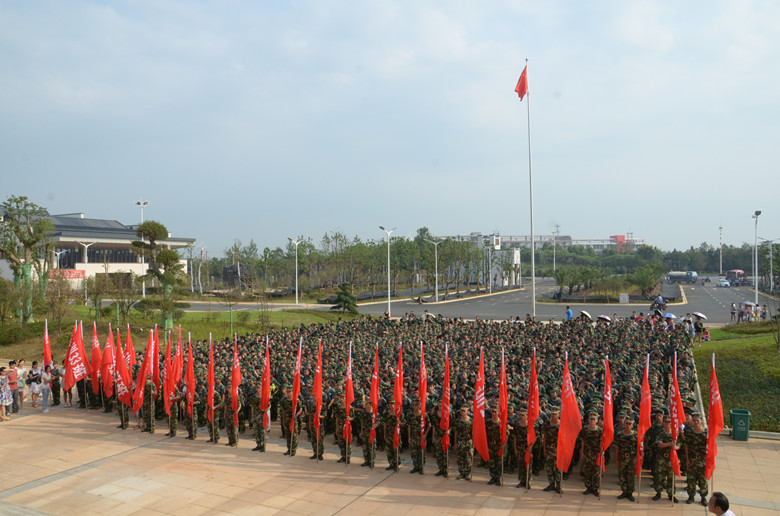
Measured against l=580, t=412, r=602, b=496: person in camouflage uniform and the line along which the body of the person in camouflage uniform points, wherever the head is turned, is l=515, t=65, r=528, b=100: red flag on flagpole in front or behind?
behind

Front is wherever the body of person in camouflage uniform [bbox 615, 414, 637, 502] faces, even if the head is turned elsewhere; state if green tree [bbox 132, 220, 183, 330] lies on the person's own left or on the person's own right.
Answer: on the person's own right

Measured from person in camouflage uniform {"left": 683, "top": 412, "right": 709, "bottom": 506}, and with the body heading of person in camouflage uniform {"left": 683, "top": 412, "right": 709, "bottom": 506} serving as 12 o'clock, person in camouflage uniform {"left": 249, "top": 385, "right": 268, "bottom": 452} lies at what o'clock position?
person in camouflage uniform {"left": 249, "top": 385, "right": 268, "bottom": 452} is roughly at 3 o'clock from person in camouflage uniform {"left": 683, "top": 412, "right": 709, "bottom": 506}.

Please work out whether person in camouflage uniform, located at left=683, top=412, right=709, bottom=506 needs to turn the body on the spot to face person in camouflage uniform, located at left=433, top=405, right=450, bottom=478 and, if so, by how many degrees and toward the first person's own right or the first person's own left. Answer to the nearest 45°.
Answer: approximately 90° to the first person's own right

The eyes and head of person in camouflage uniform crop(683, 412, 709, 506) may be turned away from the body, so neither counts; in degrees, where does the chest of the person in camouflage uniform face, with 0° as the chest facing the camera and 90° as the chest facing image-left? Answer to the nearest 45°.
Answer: approximately 0°

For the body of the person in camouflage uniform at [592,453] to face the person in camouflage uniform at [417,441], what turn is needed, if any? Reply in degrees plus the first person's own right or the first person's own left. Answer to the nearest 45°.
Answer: approximately 90° to the first person's own right

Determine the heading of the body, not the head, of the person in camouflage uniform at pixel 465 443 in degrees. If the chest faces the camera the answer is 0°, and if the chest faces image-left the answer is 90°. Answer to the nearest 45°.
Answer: approximately 0°
